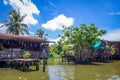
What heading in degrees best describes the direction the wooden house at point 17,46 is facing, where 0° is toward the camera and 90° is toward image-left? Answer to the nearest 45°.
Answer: approximately 0°

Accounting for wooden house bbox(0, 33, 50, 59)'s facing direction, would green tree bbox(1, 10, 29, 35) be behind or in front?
behind

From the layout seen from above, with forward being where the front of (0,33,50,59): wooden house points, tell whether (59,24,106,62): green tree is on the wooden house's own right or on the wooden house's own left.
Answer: on the wooden house's own left
